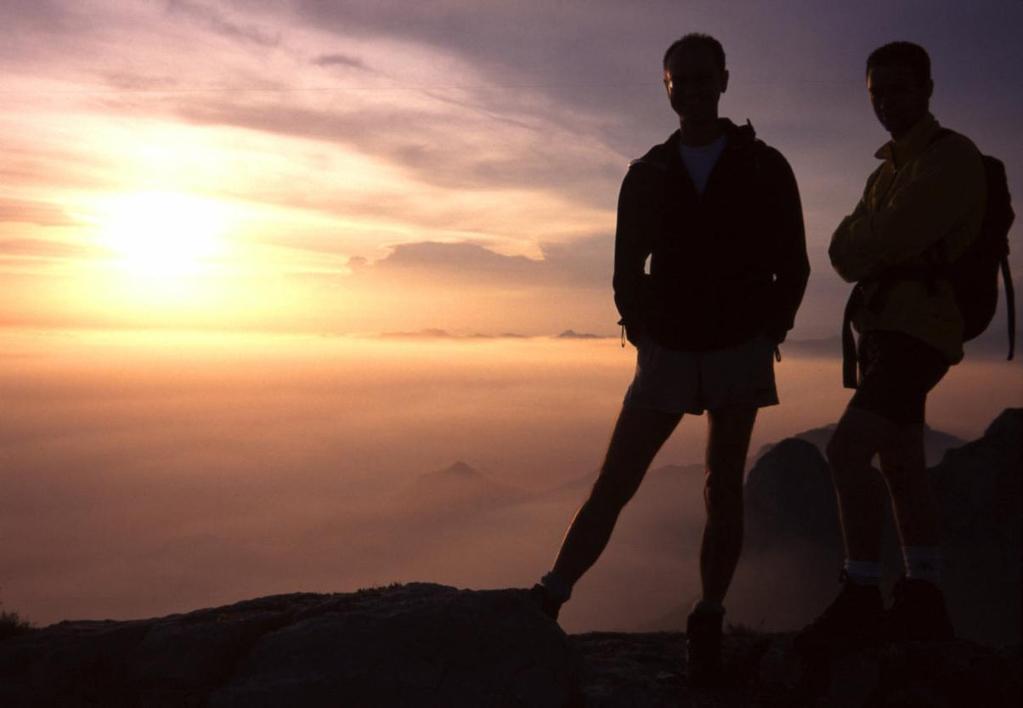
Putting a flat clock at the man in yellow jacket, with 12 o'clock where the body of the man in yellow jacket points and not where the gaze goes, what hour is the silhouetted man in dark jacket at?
The silhouetted man in dark jacket is roughly at 1 o'clock from the man in yellow jacket.

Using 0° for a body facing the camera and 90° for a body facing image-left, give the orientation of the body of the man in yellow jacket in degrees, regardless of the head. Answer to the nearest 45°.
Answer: approximately 45°

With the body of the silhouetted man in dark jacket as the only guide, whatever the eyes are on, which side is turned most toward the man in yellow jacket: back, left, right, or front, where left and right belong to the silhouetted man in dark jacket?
left

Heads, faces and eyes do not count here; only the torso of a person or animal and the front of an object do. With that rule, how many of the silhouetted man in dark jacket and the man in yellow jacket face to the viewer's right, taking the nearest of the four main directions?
0

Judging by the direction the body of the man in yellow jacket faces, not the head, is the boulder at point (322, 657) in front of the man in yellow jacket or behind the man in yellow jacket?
in front
